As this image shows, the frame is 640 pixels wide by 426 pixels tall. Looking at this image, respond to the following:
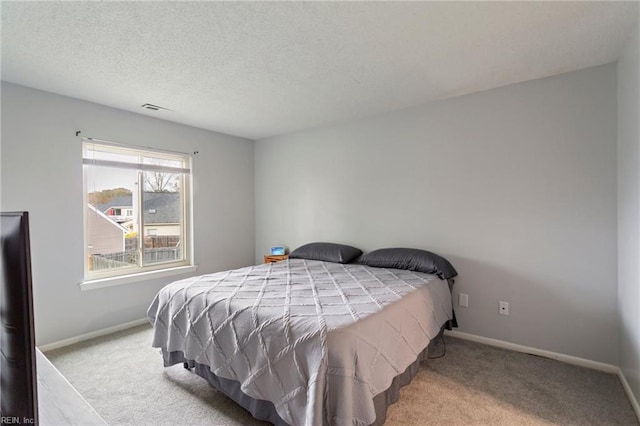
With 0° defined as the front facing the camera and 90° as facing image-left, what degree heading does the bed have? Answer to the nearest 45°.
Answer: approximately 45°

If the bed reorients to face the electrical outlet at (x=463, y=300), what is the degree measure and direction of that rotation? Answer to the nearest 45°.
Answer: approximately 180°

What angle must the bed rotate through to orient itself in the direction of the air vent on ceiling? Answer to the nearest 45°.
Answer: approximately 90° to its right
